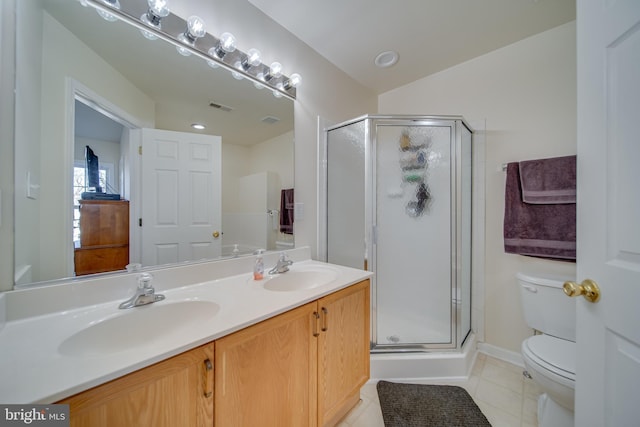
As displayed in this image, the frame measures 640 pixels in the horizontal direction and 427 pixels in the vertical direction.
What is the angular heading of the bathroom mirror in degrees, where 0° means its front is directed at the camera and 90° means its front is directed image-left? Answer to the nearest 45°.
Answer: approximately 315°

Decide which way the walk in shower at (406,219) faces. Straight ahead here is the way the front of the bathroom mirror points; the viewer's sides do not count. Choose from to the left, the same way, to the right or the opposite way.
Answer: to the right

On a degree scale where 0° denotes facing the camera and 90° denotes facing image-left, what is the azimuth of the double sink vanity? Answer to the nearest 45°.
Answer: approximately 315°

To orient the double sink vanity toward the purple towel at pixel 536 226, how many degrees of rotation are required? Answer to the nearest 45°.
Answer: approximately 45° to its left

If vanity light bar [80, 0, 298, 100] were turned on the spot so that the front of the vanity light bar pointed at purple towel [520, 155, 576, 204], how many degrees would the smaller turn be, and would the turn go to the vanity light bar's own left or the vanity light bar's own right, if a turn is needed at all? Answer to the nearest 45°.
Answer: approximately 45° to the vanity light bar's own left

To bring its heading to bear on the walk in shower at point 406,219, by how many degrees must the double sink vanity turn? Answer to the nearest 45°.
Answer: approximately 45° to its left
